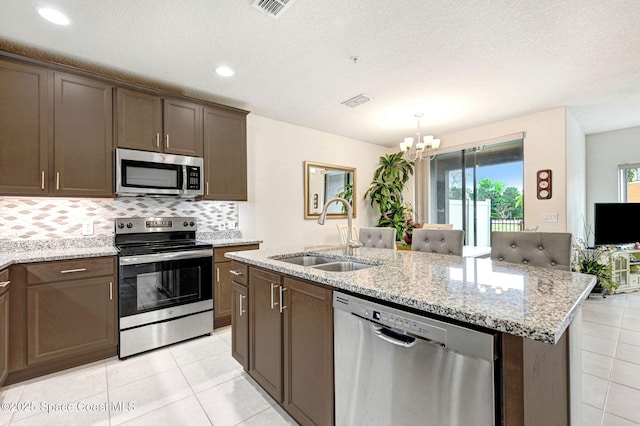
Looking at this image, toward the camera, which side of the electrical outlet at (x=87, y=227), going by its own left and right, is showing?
front

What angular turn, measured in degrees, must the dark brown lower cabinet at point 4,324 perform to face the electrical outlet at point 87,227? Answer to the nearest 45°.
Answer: approximately 45° to its left

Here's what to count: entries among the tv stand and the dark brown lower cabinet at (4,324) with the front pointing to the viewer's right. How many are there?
1

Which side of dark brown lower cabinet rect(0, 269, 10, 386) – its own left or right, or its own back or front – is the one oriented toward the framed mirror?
front

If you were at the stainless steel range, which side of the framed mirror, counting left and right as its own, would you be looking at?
right

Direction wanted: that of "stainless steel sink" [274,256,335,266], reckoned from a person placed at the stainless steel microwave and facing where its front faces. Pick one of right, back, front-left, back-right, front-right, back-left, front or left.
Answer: front

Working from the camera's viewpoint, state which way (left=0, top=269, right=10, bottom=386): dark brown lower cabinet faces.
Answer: facing to the right of the viewer

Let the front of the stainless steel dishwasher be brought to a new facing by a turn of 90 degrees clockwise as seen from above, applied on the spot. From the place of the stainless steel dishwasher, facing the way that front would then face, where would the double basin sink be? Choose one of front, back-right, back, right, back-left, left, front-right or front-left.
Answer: front

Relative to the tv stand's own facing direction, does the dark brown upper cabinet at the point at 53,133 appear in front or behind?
in front

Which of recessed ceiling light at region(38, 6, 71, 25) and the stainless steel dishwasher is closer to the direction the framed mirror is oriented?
the stainless steel dishwasher
